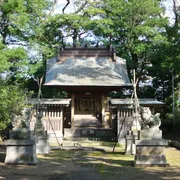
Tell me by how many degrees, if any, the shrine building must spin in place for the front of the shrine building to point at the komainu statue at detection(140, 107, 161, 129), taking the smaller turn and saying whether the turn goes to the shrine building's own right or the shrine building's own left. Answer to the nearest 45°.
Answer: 0° — it already faces it

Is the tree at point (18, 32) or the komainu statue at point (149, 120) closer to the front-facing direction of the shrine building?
the komainu statue

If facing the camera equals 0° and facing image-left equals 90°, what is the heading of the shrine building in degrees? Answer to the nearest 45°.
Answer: approximately 0°

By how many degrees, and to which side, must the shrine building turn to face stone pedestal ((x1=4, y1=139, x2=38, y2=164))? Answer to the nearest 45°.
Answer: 0° — it already faces it

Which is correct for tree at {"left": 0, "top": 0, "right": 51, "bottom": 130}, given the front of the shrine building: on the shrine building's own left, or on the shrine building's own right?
on the shrine building's own right

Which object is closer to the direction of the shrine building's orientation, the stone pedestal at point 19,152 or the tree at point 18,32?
the stone pedestal
